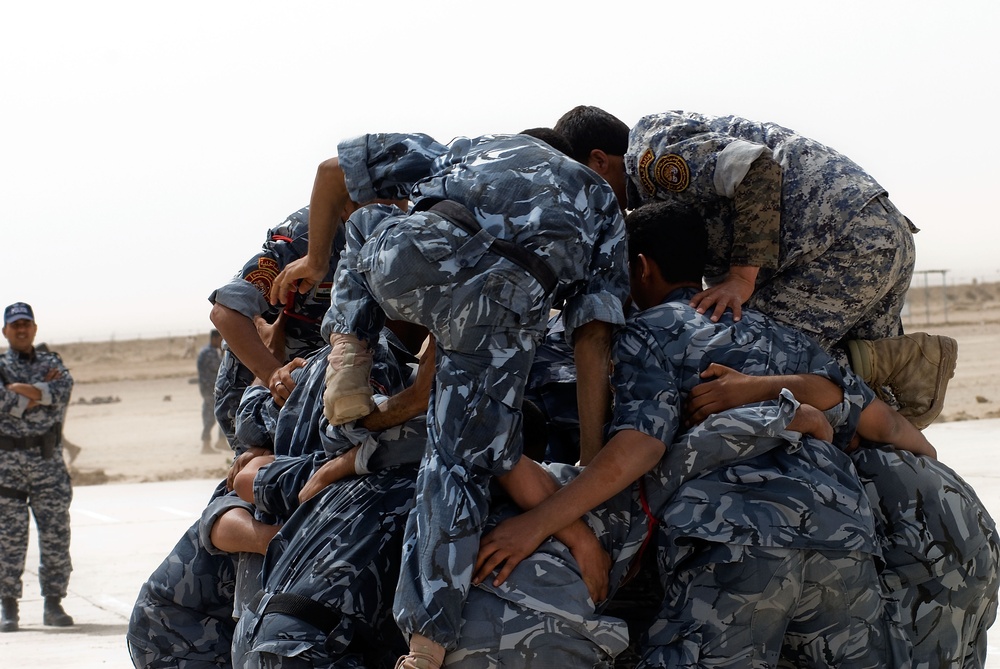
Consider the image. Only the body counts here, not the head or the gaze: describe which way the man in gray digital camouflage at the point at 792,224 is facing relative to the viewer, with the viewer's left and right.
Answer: facing to the left of the viewer

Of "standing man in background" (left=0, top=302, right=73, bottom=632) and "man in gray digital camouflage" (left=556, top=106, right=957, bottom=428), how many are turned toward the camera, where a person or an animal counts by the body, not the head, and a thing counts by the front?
1

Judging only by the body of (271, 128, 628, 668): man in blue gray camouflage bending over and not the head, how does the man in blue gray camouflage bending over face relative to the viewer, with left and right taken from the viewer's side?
facing away from the viewer and to the right of the viewer

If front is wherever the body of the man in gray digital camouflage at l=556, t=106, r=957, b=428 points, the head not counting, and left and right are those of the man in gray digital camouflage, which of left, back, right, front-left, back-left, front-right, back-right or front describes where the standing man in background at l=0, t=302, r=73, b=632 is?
front-right

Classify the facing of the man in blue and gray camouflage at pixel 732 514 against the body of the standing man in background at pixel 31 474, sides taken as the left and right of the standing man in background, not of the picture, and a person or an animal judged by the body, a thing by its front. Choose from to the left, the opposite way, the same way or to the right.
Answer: the opposite way

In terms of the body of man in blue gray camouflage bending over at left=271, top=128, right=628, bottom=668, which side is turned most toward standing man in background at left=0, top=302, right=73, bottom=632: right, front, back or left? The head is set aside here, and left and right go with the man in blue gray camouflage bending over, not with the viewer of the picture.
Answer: left

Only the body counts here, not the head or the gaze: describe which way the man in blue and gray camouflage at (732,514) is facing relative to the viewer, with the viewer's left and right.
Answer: facing away from the viewer and to the left of the viewer
